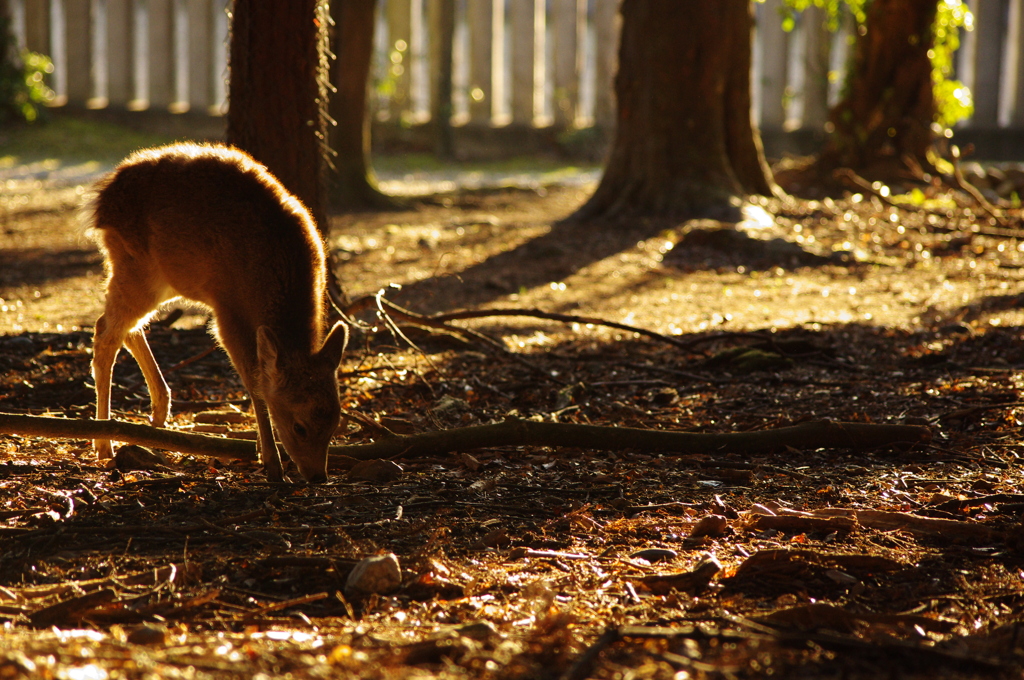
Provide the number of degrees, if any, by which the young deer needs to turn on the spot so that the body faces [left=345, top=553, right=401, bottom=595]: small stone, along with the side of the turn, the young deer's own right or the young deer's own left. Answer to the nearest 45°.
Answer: approximately 45° to the young deer's own right

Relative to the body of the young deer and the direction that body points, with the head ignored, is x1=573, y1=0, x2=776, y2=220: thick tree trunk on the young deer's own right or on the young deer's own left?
on the young deer's own left

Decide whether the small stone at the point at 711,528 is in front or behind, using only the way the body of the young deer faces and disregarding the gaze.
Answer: in front

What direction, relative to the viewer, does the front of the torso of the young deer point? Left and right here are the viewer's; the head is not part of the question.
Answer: facing the viewer and to the right of the viewer

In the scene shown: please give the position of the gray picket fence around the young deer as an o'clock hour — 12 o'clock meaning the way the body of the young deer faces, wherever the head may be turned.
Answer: The gray picket fence is roughly at 8 o'clock from the young deer.

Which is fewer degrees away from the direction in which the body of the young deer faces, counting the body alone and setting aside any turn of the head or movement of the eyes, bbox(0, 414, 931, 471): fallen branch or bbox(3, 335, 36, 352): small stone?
the fallen branch

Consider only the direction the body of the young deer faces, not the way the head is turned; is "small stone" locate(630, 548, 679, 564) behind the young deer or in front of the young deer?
in front
